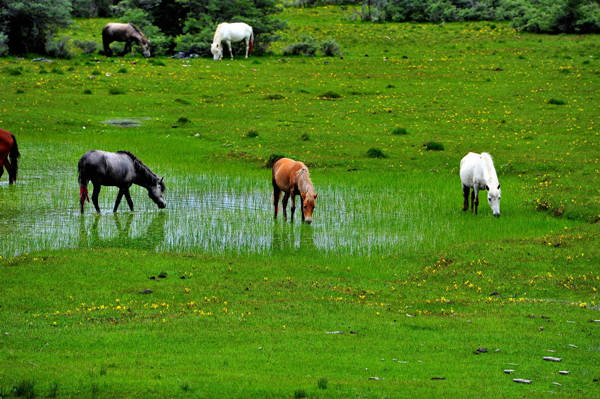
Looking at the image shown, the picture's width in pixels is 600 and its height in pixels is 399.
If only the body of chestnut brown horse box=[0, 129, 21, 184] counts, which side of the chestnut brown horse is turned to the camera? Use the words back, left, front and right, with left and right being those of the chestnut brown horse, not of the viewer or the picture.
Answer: left

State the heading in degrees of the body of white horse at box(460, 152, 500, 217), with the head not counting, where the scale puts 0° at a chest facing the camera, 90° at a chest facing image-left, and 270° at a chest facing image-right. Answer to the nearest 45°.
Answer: approximately 315°

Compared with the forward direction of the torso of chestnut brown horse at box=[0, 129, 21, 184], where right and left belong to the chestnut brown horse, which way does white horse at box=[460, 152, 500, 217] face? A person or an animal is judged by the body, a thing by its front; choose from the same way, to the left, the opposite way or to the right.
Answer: to the left

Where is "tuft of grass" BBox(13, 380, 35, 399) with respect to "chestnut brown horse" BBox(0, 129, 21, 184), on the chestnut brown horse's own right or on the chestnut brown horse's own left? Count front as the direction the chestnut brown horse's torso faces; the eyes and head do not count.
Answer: on the chestnut brown horse's own left

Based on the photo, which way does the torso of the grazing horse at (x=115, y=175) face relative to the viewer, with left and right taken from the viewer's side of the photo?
facing to the right of the viewer

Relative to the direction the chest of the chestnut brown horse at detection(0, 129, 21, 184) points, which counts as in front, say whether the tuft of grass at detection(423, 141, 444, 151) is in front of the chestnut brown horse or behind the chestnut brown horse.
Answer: behind

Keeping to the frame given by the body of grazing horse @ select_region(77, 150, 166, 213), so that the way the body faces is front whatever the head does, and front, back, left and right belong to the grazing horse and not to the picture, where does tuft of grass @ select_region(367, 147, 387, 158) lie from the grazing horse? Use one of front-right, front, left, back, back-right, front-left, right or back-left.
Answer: front-left

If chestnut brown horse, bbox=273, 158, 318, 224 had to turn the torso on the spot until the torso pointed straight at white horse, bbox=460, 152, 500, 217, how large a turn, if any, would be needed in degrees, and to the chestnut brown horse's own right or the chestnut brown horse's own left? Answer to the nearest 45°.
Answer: approximately 45° to the chestnut brown horse's own left

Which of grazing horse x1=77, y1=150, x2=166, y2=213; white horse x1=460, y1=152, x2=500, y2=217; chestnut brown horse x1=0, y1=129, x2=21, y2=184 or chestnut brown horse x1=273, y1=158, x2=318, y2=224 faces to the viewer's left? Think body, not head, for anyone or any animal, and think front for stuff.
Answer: chestnut brown horse x1=0, y1=129, x2=21, y2=184

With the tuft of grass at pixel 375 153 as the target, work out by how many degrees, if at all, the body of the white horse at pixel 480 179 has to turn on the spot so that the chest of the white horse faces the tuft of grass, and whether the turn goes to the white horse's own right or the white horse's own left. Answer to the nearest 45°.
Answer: approximately 180°

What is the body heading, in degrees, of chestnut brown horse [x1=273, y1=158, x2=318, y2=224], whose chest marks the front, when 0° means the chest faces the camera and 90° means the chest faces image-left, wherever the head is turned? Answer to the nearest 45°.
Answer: approximately 315°

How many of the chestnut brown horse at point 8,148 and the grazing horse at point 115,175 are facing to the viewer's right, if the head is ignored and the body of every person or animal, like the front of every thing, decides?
1

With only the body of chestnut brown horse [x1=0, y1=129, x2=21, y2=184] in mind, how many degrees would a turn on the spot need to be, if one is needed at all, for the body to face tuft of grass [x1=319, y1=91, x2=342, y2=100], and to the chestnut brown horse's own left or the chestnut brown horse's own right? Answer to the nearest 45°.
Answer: approximately 135° to the chestnut brown horse's own right
